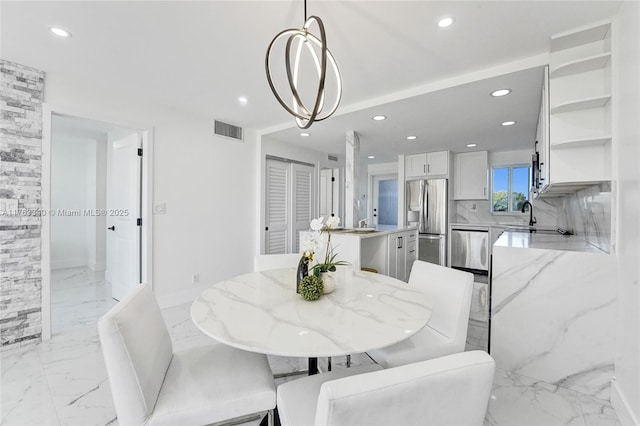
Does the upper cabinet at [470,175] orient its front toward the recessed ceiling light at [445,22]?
yes

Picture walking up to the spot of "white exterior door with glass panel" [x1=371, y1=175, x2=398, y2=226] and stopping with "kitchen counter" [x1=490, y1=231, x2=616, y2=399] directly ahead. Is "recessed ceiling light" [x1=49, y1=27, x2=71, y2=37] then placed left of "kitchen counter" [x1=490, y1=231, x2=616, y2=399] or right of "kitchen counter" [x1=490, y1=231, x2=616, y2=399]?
right

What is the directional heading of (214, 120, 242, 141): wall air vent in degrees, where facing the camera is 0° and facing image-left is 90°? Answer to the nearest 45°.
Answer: approximately 315°

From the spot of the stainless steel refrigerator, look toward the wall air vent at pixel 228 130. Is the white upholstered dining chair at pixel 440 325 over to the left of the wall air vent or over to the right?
left

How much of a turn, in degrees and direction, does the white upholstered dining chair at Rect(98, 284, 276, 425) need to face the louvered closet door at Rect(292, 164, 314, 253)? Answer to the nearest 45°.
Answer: approximately 45° to its left
